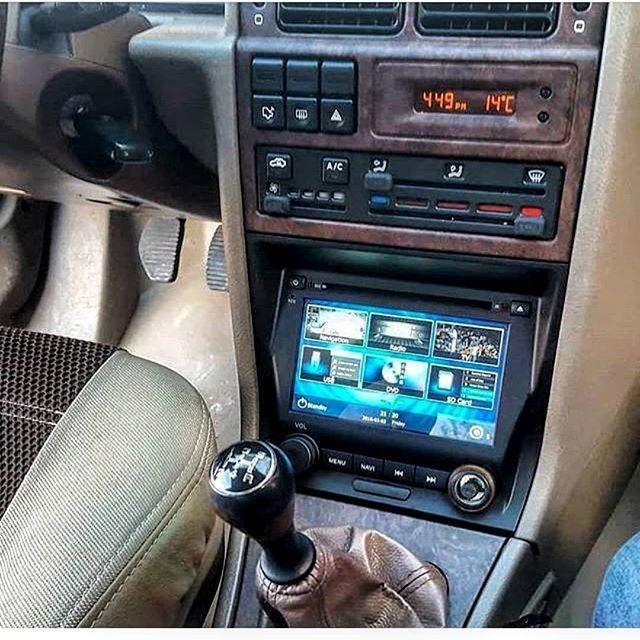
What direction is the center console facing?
toward the camera
